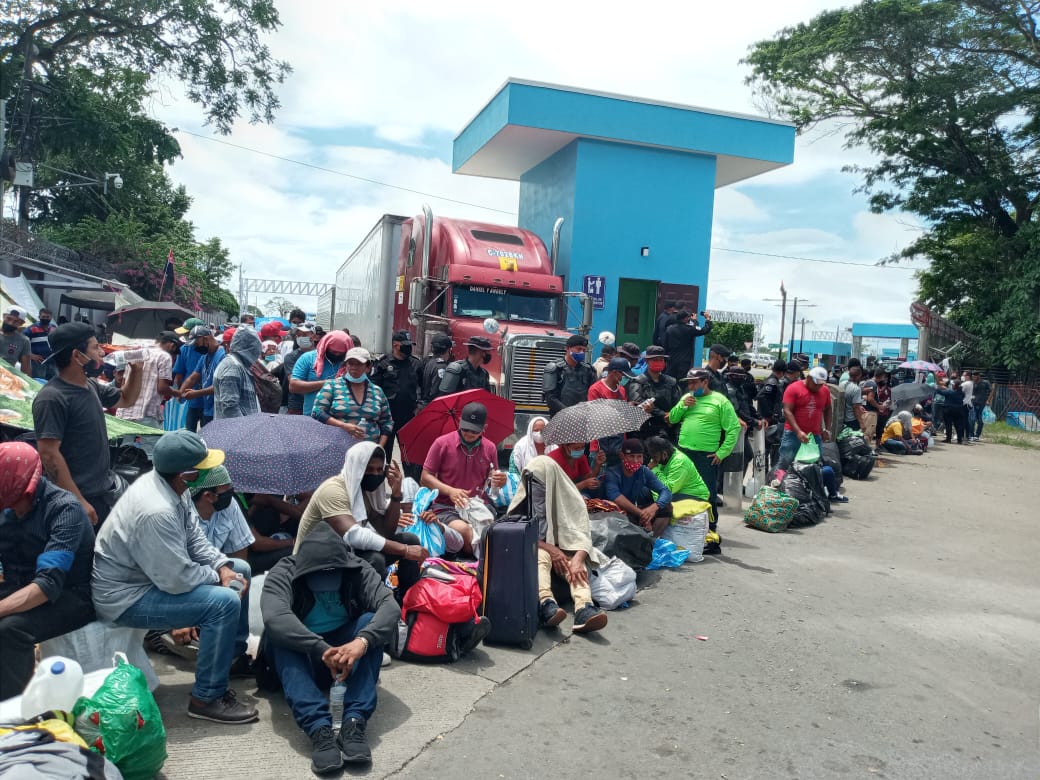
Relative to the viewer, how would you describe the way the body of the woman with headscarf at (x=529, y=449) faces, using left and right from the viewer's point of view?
facing the viewer and to the right of the viewer

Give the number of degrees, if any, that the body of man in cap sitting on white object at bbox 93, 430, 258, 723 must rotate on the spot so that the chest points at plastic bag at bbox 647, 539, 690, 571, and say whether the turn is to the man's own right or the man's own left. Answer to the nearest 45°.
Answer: approximately 45° to the man's own left

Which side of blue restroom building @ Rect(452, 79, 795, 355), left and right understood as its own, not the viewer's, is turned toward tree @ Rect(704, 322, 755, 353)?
back

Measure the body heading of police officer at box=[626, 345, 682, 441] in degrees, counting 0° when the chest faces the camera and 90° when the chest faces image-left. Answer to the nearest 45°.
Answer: approximately 0°

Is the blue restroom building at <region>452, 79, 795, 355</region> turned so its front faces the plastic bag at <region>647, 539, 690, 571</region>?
yes

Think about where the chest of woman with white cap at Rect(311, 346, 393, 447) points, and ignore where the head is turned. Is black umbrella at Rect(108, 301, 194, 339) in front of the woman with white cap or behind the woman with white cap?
behind

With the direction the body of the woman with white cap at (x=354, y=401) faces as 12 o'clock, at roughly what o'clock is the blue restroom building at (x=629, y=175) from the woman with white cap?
The blue restroom building is roughly at 7 o'clock from the woman with white cap.

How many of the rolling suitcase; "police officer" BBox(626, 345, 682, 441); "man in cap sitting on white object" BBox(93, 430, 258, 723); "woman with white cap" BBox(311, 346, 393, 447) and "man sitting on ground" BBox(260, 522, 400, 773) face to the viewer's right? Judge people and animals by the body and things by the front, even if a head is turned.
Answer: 1

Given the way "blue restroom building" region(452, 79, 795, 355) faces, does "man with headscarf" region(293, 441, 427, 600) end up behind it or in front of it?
in front
